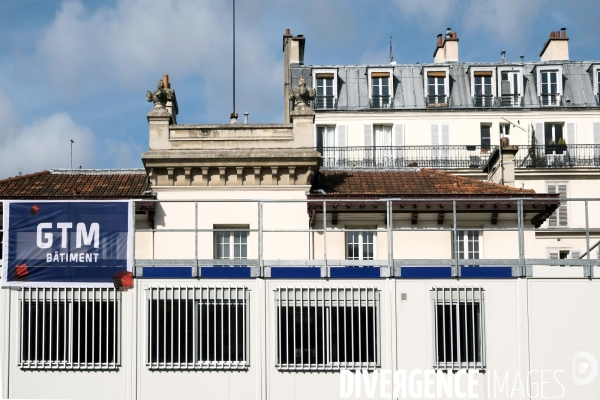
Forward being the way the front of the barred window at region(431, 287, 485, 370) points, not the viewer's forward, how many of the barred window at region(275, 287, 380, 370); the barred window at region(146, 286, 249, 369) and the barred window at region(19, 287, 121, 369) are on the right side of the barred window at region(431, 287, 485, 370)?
3

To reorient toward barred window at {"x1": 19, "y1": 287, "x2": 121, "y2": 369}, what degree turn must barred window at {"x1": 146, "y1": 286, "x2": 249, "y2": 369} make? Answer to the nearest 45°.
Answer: approximately 90° to its right

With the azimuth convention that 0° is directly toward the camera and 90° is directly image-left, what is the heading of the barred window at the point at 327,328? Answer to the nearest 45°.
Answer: approximately 0°

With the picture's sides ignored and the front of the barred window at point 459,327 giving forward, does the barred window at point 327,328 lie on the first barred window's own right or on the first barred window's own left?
on the first barred window's own right

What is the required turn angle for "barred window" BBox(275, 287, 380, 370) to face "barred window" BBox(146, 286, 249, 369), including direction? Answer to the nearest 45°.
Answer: approximately 90° to its right

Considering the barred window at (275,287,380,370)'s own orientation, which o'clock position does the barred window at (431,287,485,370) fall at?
the barred window at (431,287,485,370) is roughly at 9 o'clock from the barred window at (275,287,380,370).

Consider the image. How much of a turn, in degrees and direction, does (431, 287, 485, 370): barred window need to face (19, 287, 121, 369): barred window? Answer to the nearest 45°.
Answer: approximately 90° to its right

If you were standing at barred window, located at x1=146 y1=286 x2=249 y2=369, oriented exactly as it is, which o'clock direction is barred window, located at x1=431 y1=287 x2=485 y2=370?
barred window, located at x1=431 y1=287 x2=485 y2=370 is roughly at 9 o'clock from barred window, located at x1=146 y1=286 x2=249 y2=369.
